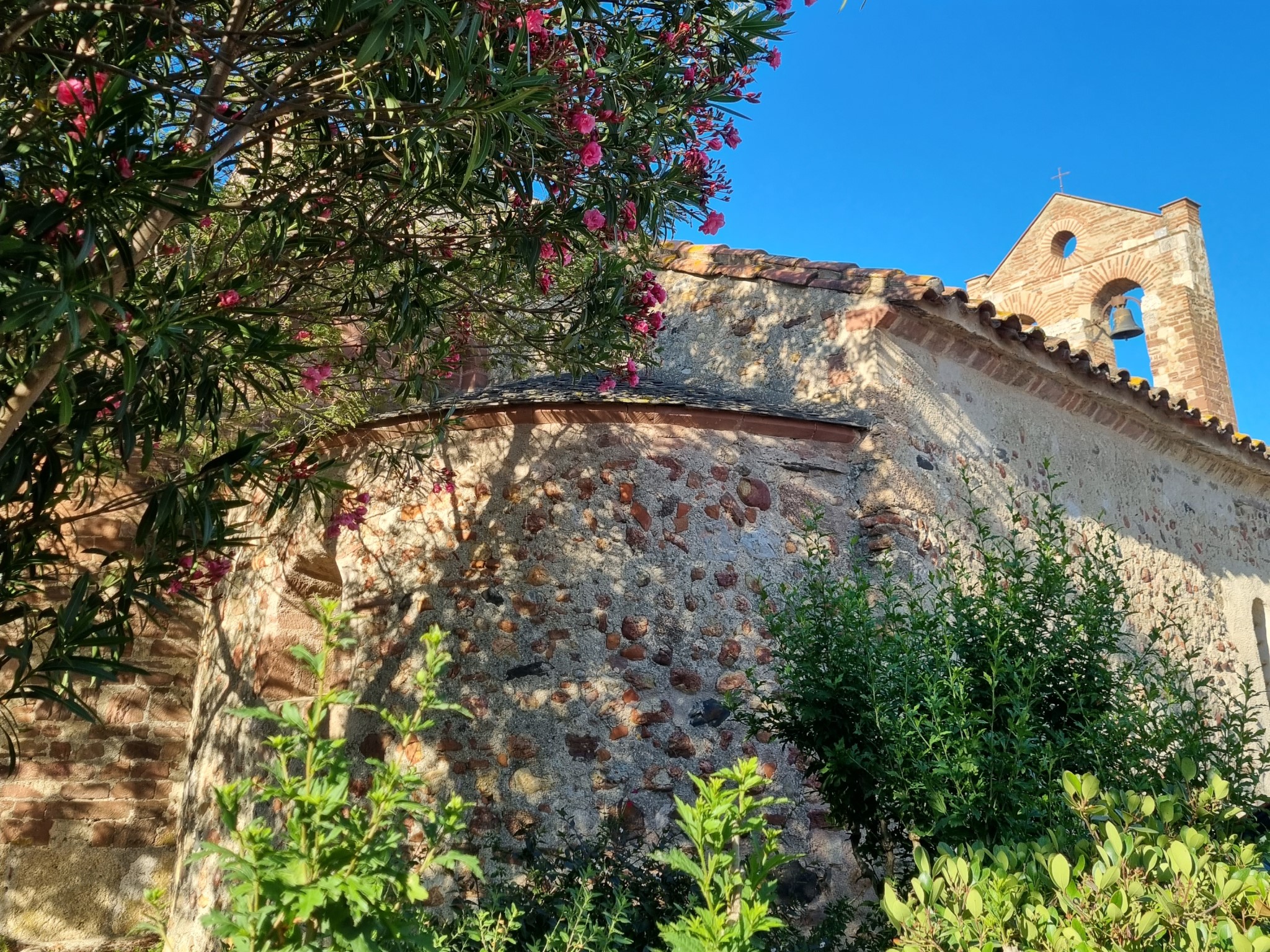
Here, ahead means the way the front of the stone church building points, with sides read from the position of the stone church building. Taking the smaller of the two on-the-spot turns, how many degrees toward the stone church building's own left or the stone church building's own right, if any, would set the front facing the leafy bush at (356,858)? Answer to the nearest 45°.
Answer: approximately 135° to the stone church building's own right

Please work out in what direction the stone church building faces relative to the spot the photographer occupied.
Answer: facing away from the viewer and to the right of the viewer

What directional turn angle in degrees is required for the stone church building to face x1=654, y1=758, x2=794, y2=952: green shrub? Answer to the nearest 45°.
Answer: approximately 135° to its right

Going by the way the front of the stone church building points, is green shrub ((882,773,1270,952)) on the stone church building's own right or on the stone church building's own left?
on the stone church building's own right

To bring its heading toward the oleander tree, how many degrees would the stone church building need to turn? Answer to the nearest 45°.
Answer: approximately 180°
